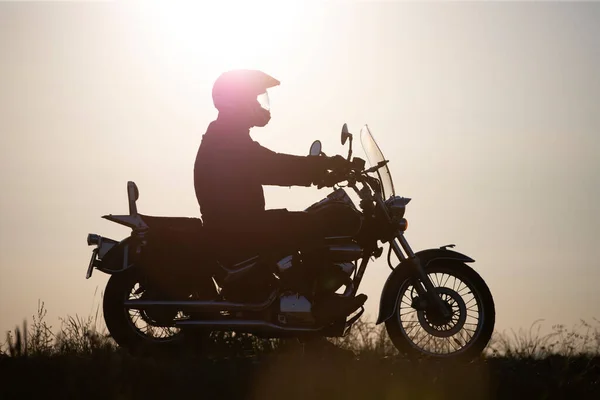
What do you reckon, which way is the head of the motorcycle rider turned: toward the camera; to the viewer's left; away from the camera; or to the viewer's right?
to the viewer's right

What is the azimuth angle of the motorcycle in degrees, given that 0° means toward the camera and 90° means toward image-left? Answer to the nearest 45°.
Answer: approximately 270°

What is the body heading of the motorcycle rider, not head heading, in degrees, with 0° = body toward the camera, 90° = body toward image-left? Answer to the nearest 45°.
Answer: approximately 270°
